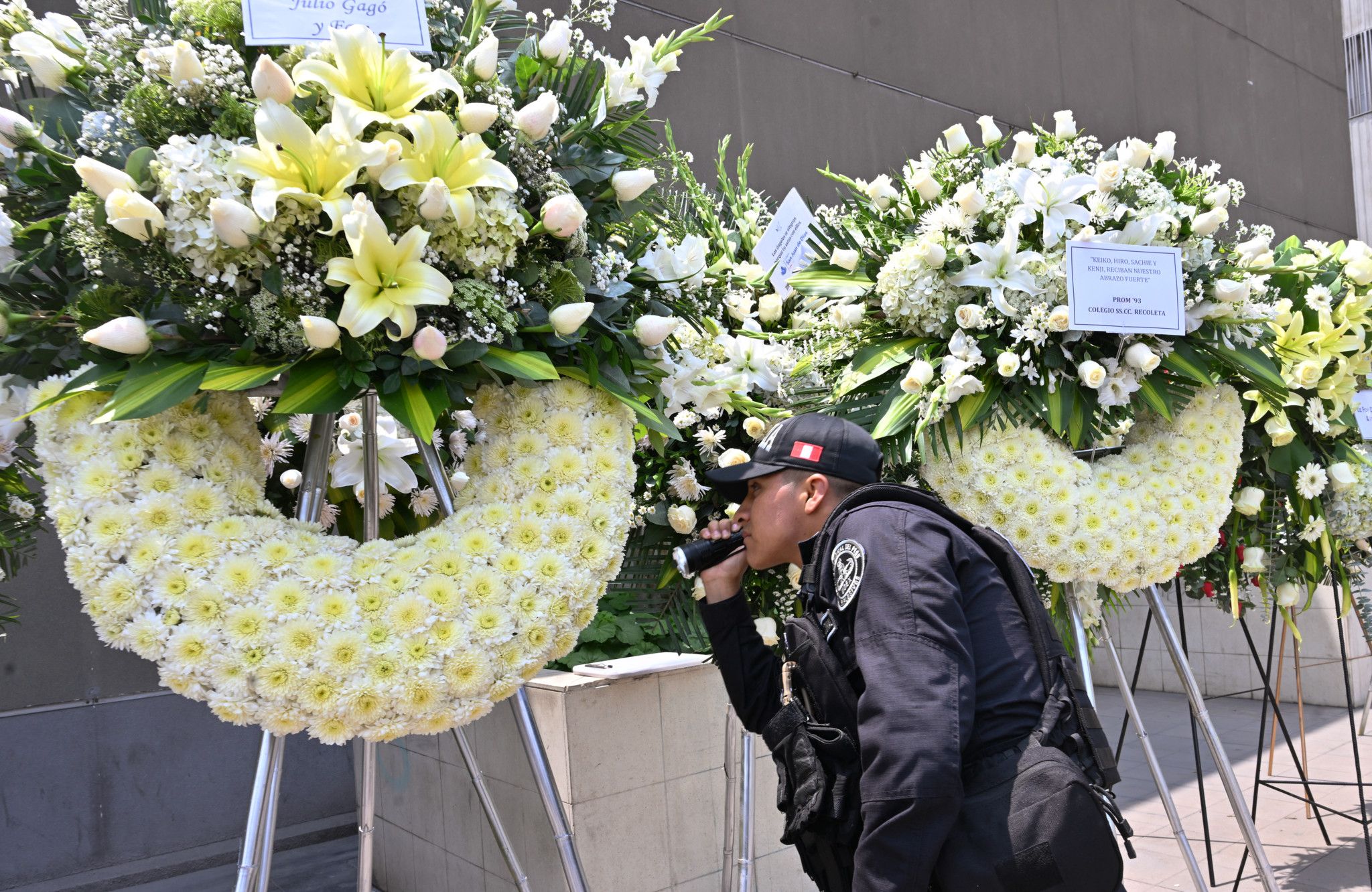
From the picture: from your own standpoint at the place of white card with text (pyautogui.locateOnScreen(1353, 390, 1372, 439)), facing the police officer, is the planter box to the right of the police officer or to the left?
right

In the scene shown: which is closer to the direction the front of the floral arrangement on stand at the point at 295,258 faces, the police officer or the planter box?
the police officer

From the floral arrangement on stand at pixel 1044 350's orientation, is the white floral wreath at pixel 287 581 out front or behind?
out front

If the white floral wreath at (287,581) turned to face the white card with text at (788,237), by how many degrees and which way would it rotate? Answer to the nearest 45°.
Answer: approximately 135° to its left

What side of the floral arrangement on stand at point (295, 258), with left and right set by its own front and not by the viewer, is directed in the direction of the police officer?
left

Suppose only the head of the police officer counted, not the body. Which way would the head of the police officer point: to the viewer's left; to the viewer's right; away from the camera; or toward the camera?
to the viewer's left

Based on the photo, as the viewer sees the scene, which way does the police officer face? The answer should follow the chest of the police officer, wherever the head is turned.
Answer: to the viewer's left

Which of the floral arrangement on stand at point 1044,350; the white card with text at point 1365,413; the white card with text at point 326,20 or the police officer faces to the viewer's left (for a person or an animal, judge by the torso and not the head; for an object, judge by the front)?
the police officer

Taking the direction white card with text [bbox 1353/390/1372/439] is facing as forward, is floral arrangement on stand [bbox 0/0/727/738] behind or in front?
in front

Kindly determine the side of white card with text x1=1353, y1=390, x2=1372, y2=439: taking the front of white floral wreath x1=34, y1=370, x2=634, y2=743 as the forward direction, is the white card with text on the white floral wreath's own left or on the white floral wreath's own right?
on the white floral wreath's own left

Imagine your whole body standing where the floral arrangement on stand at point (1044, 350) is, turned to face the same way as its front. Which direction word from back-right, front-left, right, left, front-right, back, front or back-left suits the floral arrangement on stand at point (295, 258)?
front-right
